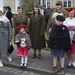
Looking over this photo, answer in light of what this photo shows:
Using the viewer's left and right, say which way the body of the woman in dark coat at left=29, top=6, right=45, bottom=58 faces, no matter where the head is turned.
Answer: facing the viewer
